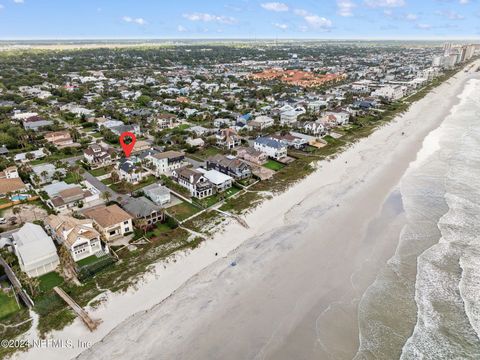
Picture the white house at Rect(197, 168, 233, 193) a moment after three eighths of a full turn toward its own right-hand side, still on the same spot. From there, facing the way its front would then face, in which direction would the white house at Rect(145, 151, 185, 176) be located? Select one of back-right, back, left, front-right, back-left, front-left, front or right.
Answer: front-right

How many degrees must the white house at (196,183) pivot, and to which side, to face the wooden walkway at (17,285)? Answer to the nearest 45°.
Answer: approximately 90° to its right

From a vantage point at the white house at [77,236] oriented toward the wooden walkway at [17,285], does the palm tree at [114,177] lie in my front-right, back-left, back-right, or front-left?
back-right

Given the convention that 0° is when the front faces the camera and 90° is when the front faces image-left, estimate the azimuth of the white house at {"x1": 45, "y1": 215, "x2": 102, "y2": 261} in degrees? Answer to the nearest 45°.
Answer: approximately 315°

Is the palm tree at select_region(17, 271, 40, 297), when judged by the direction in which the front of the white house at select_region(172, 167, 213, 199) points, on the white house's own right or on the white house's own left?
on the white house's own right

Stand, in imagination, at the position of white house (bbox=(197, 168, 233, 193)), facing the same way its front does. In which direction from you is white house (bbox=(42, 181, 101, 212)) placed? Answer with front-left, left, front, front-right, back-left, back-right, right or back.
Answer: back-right

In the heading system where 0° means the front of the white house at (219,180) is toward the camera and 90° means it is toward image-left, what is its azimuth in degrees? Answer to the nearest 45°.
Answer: approximately 315°

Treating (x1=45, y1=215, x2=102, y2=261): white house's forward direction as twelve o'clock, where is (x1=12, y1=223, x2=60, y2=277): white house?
(x1=12, y1=223, x2=60, y2=277): white house is roughly at 4 o'clock from (x1=45, y1=215, x2=102, y2=261): white house.

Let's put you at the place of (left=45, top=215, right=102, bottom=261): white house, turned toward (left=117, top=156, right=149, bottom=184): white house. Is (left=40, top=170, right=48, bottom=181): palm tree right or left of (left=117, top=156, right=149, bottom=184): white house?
left
